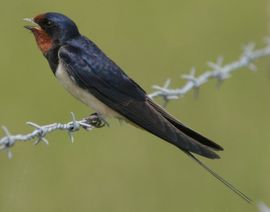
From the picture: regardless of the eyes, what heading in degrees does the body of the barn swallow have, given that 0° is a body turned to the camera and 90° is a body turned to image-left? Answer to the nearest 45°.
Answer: approximately 90°
